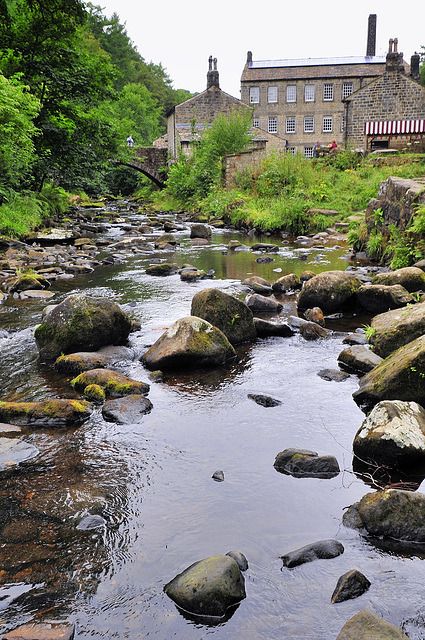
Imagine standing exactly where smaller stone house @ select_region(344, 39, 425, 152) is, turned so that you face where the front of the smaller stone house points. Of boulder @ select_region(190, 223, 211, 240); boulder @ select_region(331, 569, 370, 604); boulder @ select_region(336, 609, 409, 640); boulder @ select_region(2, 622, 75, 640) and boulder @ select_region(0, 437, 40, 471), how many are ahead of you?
5

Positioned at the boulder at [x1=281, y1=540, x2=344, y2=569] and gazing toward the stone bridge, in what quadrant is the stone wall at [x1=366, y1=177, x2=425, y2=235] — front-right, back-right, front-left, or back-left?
front-right

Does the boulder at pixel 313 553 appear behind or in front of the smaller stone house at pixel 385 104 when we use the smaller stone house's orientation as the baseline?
in front

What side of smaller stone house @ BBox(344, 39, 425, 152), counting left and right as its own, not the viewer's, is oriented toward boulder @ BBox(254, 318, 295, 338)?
front

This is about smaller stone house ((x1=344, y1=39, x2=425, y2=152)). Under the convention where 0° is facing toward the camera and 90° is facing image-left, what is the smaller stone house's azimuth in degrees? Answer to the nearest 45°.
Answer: approximately 0°

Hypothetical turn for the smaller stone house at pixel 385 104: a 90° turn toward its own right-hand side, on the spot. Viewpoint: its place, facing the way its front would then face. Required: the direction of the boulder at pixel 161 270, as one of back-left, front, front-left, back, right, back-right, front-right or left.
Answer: left

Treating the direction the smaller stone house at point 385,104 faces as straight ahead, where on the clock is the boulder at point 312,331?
The boulder is roughly at 12 o'clock from the smaller stone house.

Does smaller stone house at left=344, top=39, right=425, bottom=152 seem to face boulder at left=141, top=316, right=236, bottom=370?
yes

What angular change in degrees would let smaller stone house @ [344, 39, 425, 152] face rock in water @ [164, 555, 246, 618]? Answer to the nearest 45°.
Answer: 0° — it already faces it

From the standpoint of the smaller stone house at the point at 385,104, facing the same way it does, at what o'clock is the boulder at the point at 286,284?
The boulder is roughly at 12 o'clock from the smaller stone house.

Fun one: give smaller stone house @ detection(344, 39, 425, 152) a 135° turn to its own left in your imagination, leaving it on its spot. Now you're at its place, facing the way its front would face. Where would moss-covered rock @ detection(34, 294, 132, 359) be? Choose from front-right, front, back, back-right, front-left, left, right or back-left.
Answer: back-right

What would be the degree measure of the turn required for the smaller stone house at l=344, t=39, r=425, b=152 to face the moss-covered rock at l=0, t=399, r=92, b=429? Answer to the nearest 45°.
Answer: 0° — it already faces it

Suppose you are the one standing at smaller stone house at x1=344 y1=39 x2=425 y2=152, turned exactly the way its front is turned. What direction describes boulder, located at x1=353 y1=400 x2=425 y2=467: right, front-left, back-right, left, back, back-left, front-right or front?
front

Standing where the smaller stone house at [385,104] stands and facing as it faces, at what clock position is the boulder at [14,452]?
The boulder is roughly at 12 o'clock from the smaller stone house.

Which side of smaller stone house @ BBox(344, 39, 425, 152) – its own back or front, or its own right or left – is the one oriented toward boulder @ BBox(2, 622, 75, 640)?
front

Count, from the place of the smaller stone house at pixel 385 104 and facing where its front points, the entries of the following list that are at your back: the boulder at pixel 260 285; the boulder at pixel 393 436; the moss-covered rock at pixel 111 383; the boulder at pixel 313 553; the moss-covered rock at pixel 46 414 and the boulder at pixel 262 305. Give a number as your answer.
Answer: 0

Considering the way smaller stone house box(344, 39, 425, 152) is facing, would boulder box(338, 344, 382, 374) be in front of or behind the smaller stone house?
in front

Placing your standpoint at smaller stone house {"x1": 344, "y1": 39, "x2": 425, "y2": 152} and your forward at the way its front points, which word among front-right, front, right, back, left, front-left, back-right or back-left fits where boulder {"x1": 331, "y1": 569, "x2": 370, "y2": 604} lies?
front

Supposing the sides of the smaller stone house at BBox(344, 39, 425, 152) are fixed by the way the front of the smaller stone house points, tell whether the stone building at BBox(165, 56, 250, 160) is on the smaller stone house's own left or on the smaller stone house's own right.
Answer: on the smaller stone house's own right

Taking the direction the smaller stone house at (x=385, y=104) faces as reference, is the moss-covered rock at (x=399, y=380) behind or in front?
in front

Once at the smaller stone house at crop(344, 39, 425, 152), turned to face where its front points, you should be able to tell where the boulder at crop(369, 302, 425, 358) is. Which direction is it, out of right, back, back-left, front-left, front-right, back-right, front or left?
front
